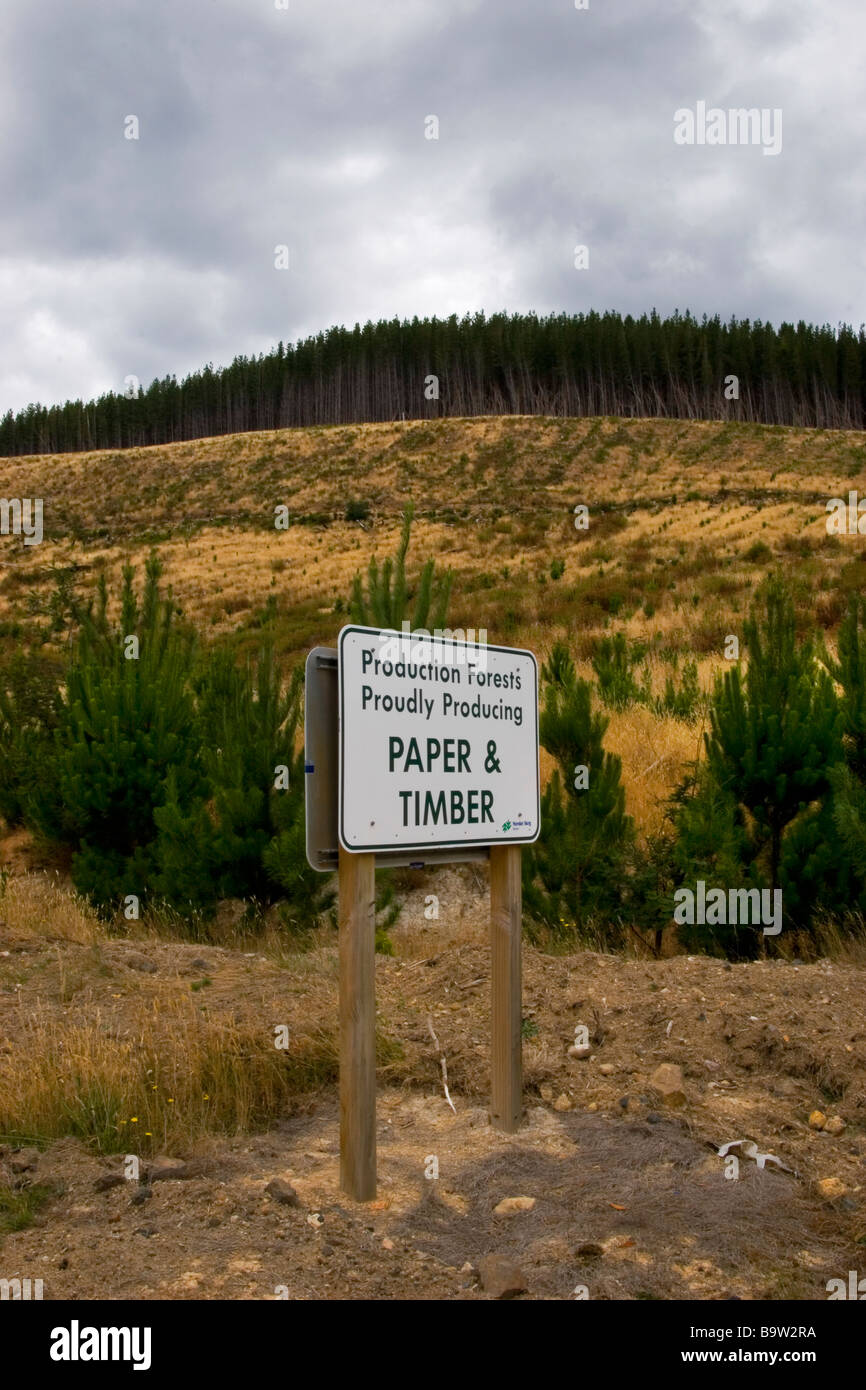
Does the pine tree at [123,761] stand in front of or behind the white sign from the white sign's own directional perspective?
behind

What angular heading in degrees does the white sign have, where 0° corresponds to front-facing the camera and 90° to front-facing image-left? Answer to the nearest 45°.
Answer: approximately 315°

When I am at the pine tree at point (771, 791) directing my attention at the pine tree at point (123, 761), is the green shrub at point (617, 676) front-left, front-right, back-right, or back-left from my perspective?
front-right

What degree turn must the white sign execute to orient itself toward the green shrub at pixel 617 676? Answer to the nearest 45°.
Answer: approximately 135° to its left

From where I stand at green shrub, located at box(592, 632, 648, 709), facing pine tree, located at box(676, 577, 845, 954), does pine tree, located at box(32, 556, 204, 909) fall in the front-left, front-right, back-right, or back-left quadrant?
front-right
